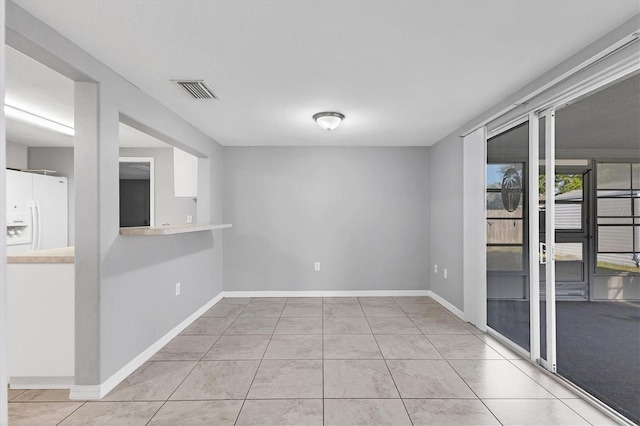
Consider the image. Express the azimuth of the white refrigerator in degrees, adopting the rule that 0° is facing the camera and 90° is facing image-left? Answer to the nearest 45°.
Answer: approximately 315°

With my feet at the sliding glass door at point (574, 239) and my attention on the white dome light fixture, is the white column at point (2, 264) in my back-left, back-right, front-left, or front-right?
front-left

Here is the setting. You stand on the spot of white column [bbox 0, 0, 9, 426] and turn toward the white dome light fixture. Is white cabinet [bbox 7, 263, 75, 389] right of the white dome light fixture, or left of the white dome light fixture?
left

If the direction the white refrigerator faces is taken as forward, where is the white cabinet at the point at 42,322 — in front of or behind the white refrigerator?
in front

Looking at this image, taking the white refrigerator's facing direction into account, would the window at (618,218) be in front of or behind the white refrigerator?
in front

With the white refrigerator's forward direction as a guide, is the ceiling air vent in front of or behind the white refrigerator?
in front

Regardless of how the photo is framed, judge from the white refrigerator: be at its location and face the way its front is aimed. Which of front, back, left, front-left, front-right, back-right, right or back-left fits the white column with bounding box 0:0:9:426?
front-right
